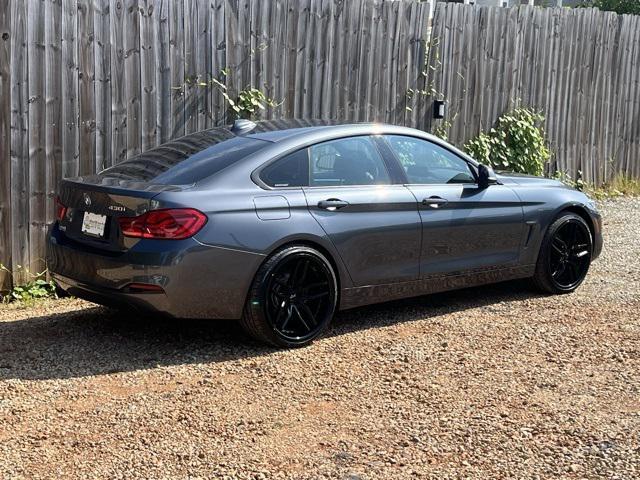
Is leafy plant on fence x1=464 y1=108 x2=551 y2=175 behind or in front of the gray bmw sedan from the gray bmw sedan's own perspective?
in front

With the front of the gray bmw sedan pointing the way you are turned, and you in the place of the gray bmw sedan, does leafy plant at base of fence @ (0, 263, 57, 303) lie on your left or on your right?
on your left

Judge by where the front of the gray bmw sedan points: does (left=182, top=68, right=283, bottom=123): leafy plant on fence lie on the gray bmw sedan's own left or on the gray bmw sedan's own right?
on the gray bmw sedan's own left

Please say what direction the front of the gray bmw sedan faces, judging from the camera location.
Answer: facing away from the viewer and to the right of the viewer

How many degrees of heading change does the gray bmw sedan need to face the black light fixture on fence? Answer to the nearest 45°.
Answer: approximately 45° to its left

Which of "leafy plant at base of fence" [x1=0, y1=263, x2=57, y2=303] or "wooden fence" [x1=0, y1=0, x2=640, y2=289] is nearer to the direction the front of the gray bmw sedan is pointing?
the wooden fence

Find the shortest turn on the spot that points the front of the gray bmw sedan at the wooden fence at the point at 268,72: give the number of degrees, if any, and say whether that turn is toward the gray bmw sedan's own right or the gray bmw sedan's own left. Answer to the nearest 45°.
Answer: approximately 45° to the gray bmw sedan's own left

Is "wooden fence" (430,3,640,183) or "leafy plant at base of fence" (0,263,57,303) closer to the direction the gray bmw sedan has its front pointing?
the wooden fence

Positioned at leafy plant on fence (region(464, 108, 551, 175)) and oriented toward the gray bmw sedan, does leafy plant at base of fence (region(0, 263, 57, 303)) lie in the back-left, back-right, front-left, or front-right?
front-right
